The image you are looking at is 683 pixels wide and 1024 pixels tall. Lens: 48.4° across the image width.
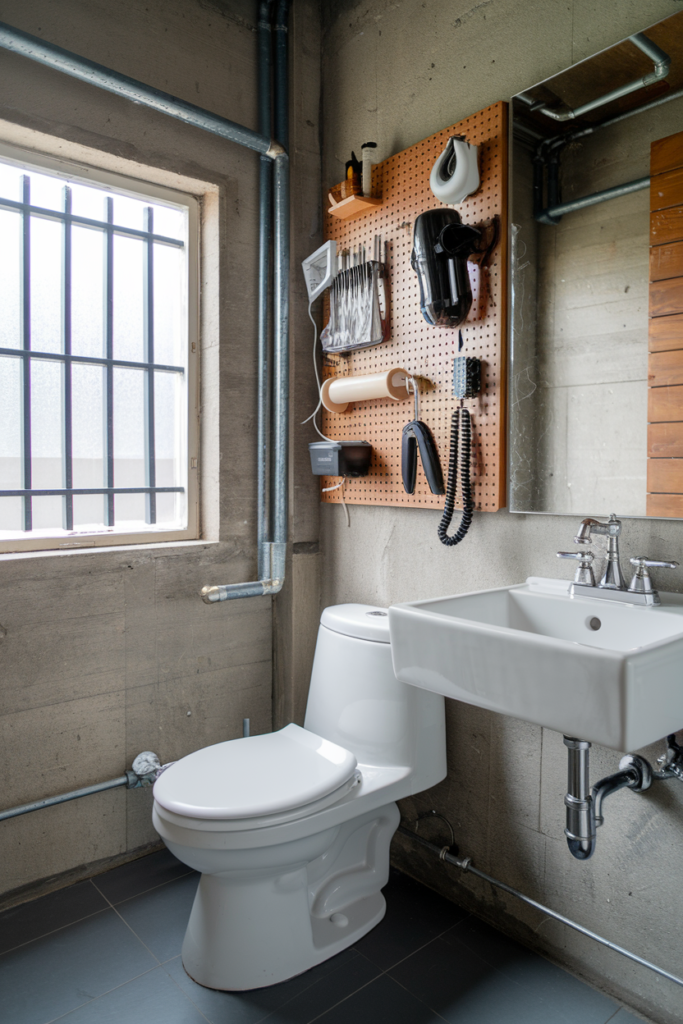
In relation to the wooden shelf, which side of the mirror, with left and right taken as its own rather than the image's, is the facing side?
right

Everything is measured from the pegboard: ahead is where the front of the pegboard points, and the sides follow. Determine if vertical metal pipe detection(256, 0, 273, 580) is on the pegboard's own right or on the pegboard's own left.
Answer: on the pegboard's own right

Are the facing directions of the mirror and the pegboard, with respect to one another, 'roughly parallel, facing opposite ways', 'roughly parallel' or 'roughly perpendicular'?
roughly parallel

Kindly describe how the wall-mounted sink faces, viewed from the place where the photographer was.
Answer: facing the viewer and to the left of the viewer

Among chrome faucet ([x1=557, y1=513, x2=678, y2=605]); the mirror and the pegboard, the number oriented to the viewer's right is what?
0

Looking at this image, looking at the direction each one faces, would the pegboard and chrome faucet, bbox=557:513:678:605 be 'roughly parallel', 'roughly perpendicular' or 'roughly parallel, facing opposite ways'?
roughly parallel

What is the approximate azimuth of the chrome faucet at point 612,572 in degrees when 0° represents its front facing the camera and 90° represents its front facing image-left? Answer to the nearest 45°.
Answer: approximately 45°

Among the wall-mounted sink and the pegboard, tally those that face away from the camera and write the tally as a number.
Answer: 0

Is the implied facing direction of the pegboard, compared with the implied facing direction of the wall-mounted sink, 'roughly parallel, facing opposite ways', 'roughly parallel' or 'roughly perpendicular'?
roughly parallel

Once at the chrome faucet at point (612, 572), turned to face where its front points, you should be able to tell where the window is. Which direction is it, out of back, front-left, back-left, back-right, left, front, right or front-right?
front-right
